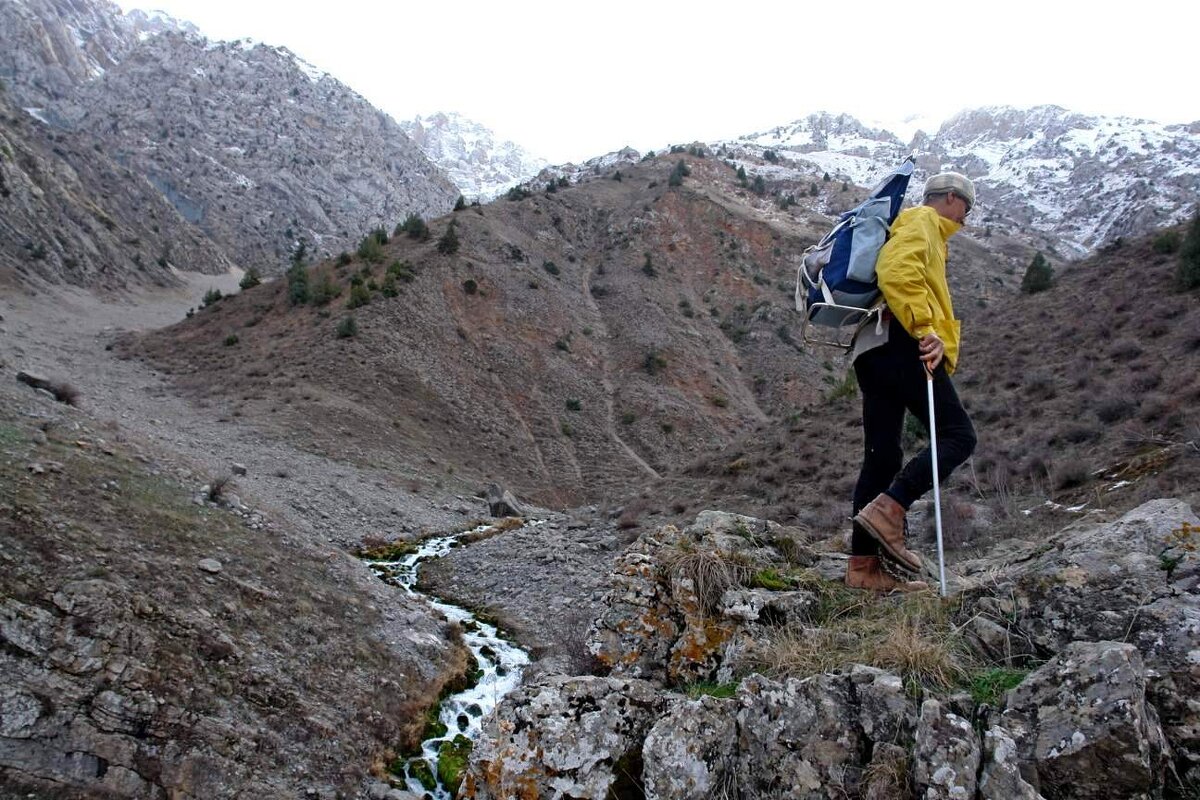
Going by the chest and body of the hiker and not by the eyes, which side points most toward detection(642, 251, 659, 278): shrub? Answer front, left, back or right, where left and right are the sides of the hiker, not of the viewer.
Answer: left

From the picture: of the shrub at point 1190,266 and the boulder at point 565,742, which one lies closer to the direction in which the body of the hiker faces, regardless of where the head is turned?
the shrub

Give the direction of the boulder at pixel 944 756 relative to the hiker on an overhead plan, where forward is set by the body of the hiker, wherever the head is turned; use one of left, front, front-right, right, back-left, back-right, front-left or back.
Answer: right

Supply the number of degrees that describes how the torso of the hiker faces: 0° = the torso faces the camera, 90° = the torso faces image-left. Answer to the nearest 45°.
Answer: approximately 270°

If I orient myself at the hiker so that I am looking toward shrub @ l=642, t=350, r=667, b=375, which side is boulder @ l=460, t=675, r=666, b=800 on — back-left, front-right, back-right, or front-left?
back-left

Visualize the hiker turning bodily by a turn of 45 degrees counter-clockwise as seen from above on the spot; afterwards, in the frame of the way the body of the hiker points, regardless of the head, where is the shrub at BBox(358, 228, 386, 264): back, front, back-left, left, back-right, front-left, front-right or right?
left

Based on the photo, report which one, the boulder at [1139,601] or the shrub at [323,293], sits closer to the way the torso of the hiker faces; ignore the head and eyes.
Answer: the boulder

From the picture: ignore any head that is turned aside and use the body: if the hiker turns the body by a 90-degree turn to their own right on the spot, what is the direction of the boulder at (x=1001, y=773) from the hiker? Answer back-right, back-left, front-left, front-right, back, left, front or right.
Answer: front

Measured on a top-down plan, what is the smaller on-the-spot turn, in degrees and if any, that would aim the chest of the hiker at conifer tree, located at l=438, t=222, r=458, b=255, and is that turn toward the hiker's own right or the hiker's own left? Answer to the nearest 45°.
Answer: approximately 135° to the hiker's own left

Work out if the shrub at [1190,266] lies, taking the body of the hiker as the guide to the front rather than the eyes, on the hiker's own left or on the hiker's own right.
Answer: on the hiker's own left

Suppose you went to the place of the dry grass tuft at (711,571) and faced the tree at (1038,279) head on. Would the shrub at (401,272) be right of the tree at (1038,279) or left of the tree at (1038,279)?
left

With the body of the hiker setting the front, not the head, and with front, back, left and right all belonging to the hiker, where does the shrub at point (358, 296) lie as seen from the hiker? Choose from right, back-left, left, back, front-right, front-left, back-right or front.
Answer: back-left

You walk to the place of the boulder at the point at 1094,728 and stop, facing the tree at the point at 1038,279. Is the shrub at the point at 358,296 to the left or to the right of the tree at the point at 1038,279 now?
left

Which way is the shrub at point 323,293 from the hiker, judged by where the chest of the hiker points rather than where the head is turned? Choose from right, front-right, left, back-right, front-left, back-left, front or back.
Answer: back-left

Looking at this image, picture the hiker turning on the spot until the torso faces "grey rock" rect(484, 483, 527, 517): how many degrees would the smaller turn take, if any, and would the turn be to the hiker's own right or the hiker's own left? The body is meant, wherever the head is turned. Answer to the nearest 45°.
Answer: approximately 135° to the hiker's own left

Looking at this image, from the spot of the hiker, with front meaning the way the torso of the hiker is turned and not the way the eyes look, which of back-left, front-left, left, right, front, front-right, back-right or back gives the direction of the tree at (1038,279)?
left
